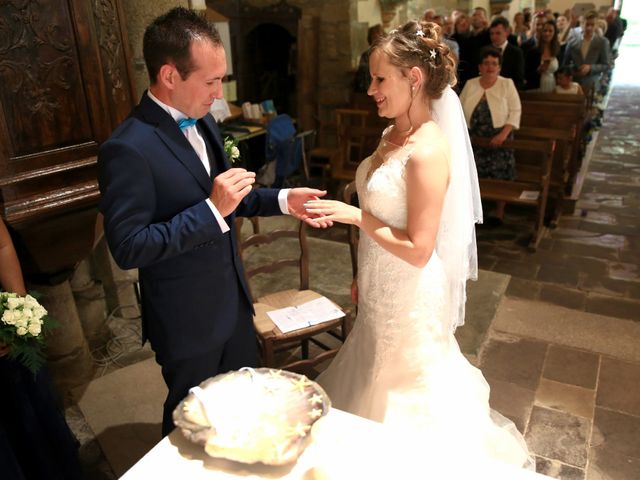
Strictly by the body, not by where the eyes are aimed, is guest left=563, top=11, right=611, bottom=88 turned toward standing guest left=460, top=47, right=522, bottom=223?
yes

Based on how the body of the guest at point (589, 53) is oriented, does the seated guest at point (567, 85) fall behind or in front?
in front

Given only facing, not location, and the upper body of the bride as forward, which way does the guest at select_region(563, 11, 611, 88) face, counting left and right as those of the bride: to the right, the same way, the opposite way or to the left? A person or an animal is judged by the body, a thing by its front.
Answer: to the left

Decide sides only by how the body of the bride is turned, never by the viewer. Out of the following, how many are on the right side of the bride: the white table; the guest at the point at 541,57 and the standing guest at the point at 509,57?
2

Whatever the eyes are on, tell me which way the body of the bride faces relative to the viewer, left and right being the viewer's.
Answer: facing to the left of the viewer

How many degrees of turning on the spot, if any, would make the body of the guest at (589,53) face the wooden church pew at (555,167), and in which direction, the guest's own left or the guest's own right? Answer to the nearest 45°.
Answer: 0° — they already face it

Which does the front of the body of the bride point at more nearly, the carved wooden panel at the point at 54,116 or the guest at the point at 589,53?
the carved wooden panel

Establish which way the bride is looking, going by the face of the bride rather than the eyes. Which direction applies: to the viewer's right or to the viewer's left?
to the viewer's left

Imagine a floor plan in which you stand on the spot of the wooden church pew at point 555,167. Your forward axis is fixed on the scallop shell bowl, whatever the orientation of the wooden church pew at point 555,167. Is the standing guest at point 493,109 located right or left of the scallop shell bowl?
right

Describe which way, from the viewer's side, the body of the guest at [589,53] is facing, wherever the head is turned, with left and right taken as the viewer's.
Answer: facing the viewer

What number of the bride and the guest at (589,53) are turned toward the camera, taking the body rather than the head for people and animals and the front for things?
1

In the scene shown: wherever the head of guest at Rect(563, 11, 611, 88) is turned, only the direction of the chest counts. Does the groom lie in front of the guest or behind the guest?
in front

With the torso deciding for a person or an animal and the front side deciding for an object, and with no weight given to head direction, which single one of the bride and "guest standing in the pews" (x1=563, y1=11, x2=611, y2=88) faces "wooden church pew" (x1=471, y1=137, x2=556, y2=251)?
the guest standing in the pews

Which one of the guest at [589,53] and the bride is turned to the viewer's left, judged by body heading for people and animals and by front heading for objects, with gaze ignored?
the bride

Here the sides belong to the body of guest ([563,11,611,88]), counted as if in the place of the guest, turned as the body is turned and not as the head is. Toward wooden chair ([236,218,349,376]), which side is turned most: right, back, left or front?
front
